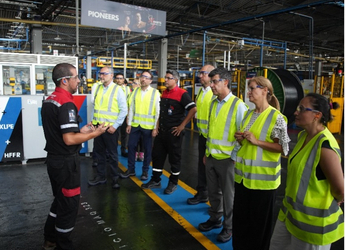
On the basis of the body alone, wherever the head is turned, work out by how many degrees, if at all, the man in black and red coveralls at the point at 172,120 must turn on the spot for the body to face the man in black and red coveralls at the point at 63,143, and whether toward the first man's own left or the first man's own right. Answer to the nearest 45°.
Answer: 0° — they already face them

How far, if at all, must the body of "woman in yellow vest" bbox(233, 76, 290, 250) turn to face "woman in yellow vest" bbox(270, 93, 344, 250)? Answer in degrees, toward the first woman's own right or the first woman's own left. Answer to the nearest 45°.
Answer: approximately 90° to the first woman's own left

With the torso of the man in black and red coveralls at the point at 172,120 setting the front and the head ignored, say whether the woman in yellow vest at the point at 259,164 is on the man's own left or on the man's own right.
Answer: on the man's own left

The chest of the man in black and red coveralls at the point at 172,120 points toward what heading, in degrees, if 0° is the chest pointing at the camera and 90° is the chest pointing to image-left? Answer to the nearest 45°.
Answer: approximately 45°

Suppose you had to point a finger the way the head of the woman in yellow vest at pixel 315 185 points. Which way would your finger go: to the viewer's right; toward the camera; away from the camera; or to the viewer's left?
to the viewer's left

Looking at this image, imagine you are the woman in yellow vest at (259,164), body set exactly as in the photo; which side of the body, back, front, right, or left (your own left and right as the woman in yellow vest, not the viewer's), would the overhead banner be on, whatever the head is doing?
right

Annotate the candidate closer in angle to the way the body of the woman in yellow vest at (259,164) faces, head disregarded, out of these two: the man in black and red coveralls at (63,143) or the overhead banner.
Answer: the man in black and red coveralls

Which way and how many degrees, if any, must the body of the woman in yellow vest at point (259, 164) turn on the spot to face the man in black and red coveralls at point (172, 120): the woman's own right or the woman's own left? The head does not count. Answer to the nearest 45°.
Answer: approximately 90° to the woman's own right

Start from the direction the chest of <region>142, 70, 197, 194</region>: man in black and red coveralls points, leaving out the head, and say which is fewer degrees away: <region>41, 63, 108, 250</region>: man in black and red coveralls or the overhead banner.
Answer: the man in black and red coveralls

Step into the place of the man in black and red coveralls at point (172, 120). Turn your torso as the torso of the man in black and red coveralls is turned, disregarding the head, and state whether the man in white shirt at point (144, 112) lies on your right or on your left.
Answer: on your right

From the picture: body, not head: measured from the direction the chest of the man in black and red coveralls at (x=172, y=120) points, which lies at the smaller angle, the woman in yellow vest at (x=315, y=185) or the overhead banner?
the woman in yellow vest

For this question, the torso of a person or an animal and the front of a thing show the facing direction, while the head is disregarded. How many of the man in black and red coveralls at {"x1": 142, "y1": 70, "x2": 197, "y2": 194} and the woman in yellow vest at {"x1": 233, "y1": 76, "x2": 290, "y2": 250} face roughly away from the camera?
0

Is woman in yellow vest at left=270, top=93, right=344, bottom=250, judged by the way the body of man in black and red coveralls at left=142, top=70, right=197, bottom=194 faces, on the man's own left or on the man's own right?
on the man's own left

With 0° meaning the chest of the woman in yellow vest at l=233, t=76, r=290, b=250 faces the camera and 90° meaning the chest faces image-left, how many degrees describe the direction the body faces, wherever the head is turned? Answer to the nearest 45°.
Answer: approximately 45°
